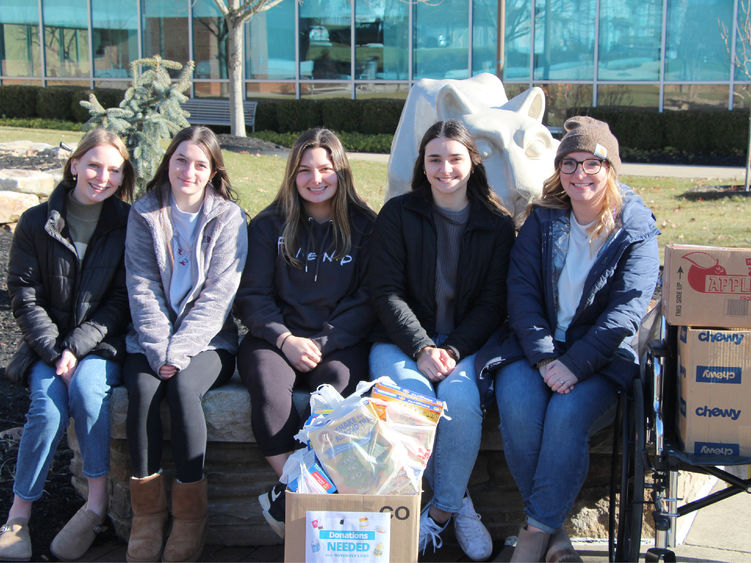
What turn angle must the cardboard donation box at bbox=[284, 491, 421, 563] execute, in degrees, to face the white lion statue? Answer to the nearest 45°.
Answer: approximately 180°

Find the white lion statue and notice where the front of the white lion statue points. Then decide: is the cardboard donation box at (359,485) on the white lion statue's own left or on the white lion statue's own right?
on the white lion statue's own right

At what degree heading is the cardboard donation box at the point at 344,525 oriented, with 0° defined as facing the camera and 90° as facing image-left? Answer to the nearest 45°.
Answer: approximately 0°

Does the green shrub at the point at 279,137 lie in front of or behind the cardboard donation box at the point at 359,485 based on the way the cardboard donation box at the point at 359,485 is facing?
behind
